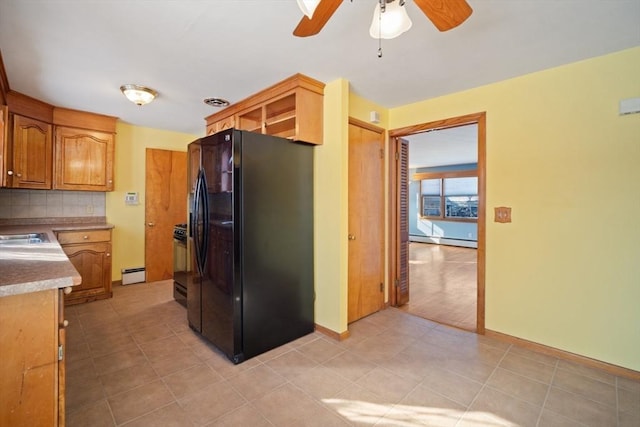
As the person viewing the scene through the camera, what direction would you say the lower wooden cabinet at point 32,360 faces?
facing to the right of the viewer

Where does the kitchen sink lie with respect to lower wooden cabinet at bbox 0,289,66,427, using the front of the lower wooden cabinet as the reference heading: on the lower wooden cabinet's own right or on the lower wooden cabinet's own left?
on the lower wooden cabinet's own left

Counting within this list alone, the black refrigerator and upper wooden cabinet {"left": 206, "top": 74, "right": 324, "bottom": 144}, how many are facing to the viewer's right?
0

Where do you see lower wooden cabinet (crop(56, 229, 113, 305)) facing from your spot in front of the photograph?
facing the viewer and to the right of the viewer

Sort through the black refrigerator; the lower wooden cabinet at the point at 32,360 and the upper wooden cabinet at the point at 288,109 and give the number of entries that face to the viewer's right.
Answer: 1

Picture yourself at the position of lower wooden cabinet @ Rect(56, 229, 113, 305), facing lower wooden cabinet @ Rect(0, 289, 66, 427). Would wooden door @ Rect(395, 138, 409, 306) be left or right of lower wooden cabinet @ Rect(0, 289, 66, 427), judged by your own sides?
left

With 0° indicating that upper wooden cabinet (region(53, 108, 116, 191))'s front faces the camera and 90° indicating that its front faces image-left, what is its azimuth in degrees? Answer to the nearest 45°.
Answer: approximately 315°

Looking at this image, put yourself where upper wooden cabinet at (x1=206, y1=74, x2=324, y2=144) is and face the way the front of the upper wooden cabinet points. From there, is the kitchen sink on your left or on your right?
on your right

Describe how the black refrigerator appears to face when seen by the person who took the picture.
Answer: facing the viewer and to the left of the viewer
